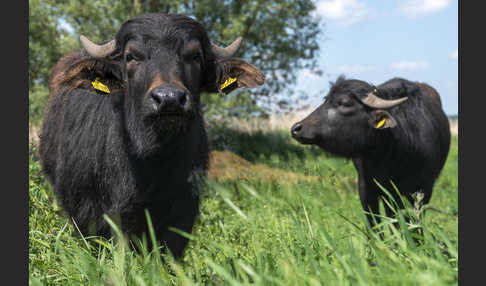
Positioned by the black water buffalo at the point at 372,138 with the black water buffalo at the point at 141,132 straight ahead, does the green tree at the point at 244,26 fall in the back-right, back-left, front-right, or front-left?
back-right

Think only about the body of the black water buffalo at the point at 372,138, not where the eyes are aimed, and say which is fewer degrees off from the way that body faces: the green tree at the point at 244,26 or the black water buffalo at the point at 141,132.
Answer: the black water buffalo

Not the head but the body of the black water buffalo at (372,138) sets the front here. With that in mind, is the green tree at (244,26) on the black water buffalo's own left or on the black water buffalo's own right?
on the black water buffalo's own right

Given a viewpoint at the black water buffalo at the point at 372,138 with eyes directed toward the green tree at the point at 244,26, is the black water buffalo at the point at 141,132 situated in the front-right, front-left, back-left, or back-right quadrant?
back-left

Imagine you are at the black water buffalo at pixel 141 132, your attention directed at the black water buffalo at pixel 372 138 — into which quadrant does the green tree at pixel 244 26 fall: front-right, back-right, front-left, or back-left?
front-left

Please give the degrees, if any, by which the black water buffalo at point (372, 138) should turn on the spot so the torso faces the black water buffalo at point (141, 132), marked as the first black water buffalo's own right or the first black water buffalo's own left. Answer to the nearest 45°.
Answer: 0° — it already faces it

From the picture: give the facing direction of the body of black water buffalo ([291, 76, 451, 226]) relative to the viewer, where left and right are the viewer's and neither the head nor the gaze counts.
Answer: facing the viewer and to the left of the viewer

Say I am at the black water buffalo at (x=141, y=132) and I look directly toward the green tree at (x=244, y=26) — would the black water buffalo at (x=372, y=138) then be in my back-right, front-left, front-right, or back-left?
front-right
